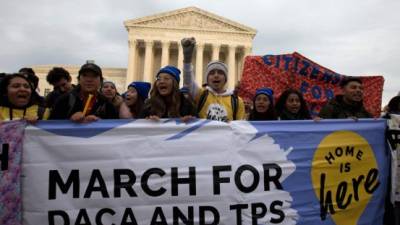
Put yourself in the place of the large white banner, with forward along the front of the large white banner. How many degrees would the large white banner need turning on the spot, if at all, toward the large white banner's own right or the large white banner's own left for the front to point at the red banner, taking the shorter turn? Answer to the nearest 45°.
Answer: approximately 135° to the large white banner's own left

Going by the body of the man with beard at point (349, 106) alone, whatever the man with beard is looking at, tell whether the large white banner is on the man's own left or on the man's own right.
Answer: on the man's own right

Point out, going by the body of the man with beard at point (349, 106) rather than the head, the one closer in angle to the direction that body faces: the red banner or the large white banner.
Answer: the large white banner

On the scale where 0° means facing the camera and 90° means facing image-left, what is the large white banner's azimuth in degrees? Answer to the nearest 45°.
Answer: approximately 0°

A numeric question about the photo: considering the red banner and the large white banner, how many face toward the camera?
2

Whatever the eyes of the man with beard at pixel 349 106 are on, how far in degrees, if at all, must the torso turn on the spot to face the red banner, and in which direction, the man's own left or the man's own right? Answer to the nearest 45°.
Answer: approximately 180°

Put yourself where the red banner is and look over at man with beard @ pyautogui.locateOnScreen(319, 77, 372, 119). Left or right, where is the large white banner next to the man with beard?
right

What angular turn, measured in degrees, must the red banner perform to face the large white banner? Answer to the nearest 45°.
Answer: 0° — it already faces it
